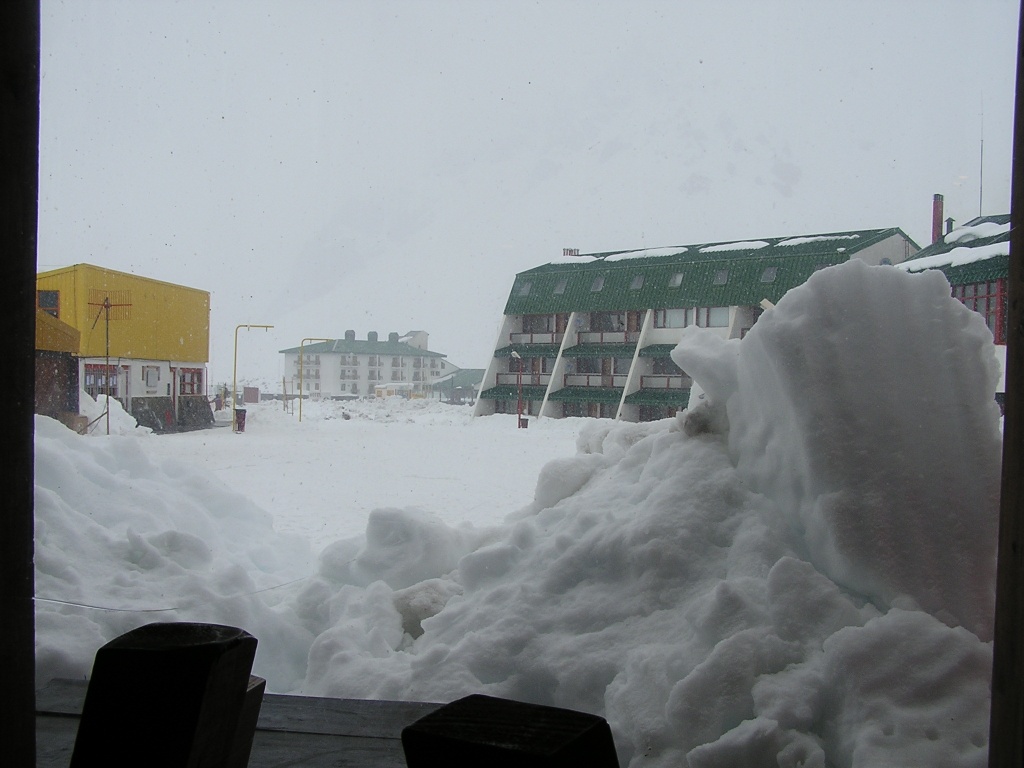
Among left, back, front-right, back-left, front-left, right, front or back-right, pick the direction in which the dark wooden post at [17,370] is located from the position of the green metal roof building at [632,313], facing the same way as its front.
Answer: front-left

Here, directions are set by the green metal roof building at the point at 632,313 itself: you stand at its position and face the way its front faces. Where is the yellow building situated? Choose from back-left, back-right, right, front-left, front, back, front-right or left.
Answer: front-right

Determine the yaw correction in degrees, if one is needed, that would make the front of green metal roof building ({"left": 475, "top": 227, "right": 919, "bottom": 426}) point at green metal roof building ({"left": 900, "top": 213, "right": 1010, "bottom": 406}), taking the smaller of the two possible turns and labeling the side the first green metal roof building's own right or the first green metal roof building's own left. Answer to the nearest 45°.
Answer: approximately 90° to the first green metal roof building's own left

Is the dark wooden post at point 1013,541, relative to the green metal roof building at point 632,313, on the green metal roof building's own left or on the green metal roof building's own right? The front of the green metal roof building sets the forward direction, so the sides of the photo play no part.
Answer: on the green metal roof building's own left

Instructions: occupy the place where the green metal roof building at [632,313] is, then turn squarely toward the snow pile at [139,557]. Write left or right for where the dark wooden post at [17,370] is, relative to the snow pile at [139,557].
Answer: left

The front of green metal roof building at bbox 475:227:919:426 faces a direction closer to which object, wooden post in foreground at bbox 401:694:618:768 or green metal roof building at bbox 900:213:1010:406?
the wooden post in foreground

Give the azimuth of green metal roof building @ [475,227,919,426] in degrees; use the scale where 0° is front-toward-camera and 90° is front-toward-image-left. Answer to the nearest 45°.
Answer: approximately 45°

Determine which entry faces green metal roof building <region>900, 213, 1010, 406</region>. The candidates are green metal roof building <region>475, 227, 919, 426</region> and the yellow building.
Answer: the yellow building
